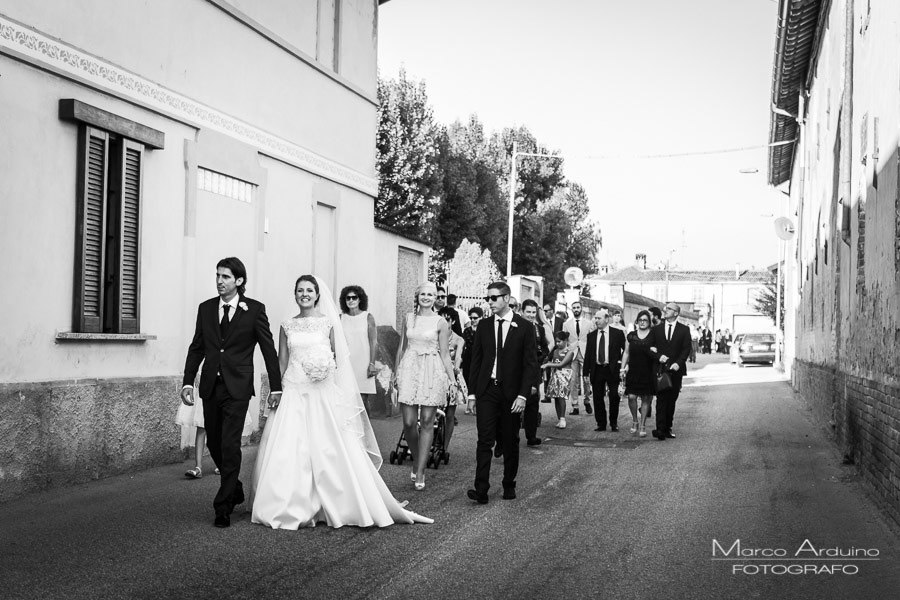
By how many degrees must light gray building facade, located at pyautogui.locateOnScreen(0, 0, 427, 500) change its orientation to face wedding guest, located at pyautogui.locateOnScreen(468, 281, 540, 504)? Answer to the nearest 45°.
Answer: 0° — it already faces them

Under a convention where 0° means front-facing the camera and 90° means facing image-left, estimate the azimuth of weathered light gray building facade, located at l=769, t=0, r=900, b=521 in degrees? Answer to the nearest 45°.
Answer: approximately 90°

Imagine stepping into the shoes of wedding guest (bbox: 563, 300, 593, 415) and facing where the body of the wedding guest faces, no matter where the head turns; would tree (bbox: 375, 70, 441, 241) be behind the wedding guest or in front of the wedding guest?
behind

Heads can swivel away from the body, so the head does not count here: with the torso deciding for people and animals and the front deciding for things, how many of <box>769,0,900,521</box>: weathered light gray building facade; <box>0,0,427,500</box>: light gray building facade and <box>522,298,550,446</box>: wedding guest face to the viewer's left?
1

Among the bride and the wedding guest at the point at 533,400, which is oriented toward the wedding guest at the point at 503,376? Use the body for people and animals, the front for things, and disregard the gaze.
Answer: the wedding guest at the point at 533,400

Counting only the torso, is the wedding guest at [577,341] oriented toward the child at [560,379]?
yes

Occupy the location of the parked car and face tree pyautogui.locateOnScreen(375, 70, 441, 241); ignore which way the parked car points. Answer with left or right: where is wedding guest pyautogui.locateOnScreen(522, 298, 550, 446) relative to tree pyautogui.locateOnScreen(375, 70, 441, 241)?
left

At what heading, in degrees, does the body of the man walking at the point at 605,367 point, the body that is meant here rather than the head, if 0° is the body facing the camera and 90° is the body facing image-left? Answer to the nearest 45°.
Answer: approximately 0°

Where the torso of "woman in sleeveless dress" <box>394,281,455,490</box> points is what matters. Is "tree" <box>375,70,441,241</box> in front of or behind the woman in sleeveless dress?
behind

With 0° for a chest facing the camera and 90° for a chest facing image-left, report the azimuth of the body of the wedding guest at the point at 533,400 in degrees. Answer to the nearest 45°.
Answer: approximately 0°

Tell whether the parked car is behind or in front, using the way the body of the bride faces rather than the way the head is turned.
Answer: behind

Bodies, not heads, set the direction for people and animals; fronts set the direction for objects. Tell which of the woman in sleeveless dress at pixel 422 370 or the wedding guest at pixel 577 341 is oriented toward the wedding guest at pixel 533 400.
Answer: the wedding guest at pixel 577 341
